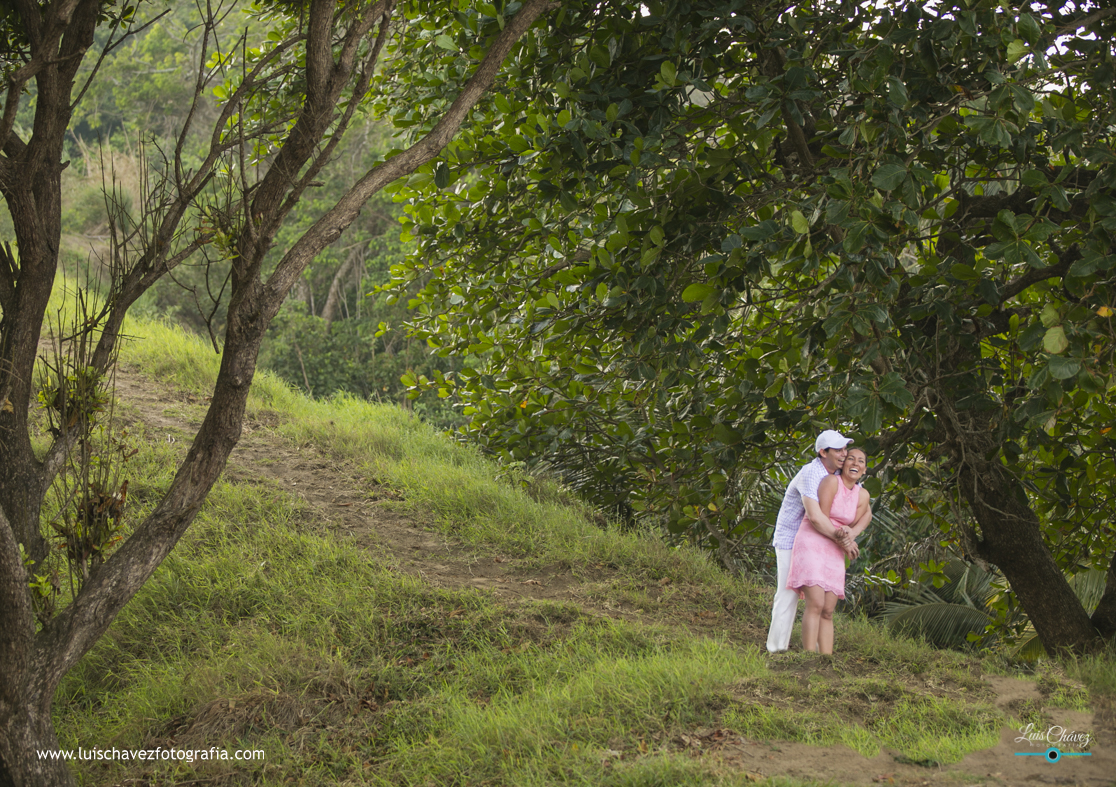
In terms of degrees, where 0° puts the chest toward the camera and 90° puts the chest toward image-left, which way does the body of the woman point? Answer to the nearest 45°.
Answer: approximately 315°

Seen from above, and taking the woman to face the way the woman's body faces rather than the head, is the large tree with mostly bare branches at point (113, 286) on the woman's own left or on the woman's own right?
on the woman's own right
